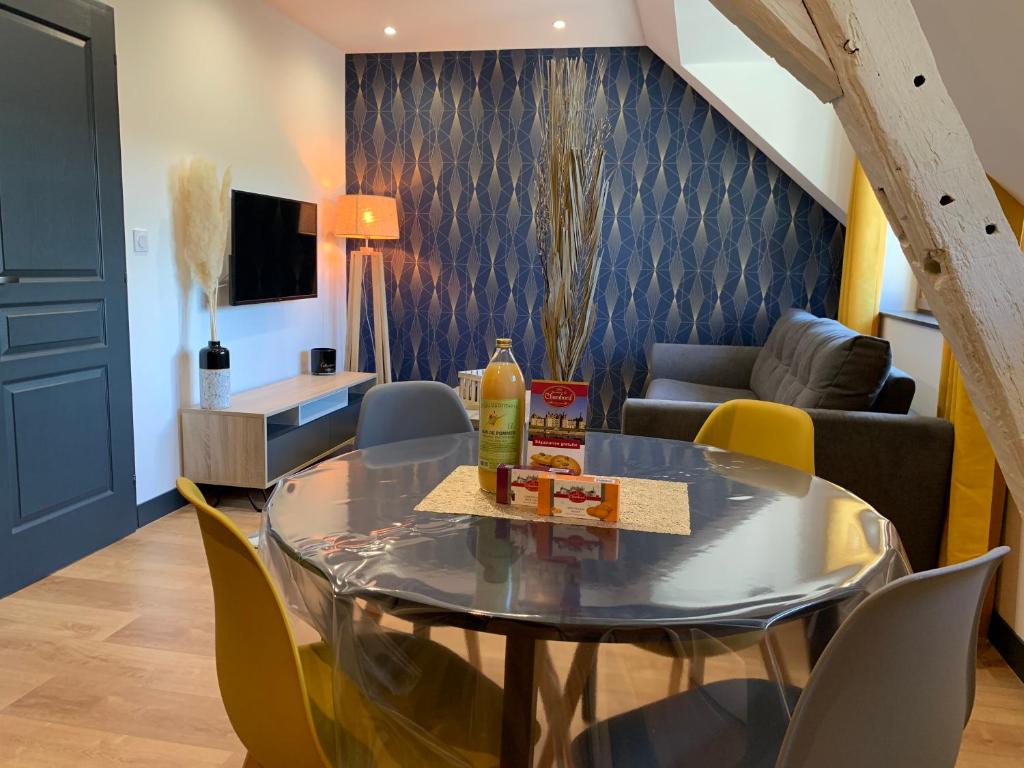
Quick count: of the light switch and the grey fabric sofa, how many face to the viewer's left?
1

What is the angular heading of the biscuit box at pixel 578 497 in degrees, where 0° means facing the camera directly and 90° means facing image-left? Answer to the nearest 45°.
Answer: approximately 0°

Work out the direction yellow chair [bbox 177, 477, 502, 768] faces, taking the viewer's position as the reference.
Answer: facing away from the viewer and to the right of the viewer

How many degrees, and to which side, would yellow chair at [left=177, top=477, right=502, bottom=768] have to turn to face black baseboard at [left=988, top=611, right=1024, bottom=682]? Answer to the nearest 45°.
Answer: approximately 45° to its right

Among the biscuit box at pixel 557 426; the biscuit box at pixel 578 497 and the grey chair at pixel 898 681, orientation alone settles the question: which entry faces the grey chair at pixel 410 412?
the grey chair at pixel 898 681

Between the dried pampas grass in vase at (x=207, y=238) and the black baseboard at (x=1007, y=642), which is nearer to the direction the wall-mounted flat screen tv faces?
the black baseboard

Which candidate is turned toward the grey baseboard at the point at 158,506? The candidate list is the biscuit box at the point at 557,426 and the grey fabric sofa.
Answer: the grey fabric sofa

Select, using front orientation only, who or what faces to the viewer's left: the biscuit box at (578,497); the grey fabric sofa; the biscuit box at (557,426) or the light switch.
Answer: the grey fabric sofa

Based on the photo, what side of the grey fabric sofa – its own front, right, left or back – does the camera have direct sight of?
left

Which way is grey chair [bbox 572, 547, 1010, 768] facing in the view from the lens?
facing away from the viewer and to the left of the viewer
